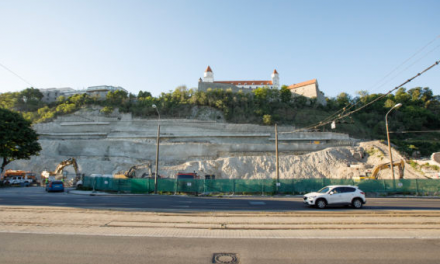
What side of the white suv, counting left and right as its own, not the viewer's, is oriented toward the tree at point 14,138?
front

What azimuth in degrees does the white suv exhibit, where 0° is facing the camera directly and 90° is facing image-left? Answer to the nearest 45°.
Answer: approximately 90°

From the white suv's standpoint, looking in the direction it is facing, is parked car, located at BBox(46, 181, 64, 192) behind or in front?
in front

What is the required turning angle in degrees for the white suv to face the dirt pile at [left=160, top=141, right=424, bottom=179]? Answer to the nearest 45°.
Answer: approximately 90° to its right

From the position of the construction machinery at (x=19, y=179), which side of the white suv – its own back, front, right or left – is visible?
front

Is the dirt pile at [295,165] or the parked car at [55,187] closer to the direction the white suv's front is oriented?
the parked car

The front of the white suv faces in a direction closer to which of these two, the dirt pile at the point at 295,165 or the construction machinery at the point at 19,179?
the construction machinery

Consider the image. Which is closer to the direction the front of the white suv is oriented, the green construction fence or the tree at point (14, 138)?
the tree

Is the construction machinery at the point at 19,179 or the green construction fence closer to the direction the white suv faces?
the construction machinery
